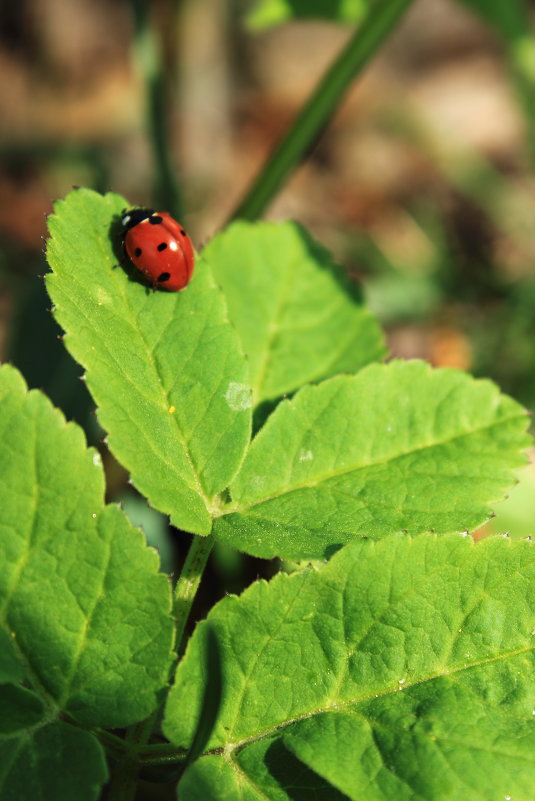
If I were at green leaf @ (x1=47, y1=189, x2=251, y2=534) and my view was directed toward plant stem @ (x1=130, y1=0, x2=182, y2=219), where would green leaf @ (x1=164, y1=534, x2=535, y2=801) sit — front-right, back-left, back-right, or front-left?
back-right

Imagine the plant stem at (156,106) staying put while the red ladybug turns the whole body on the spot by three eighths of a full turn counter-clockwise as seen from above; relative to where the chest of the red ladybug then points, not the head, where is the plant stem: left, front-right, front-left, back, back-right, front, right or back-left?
back

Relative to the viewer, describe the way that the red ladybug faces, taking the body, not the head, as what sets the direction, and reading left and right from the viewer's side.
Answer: facing away from the viewer and to the left of the viewer
